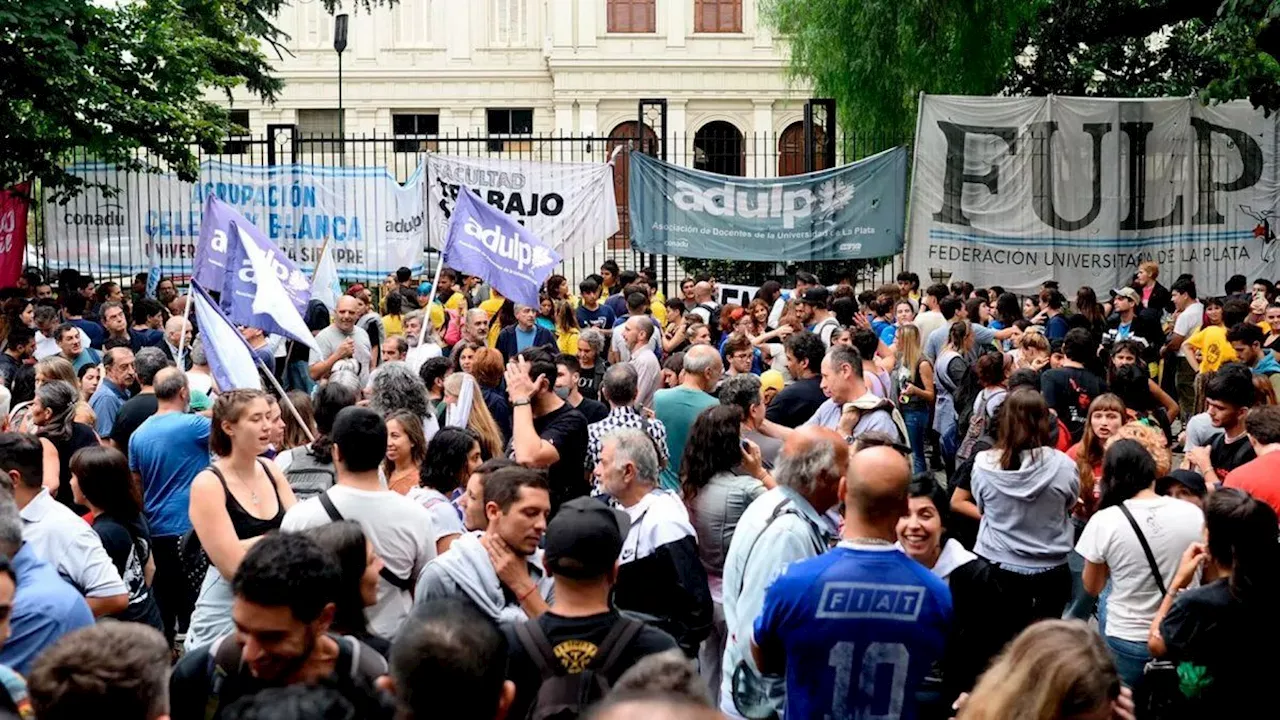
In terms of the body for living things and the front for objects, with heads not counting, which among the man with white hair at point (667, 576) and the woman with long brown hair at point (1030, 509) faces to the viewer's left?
the man with white hair

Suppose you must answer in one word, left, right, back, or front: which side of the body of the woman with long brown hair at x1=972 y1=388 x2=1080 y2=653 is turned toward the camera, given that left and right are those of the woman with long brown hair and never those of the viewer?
back

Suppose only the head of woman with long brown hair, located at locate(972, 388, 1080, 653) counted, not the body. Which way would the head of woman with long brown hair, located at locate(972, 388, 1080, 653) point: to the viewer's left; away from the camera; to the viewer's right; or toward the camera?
away from the camera

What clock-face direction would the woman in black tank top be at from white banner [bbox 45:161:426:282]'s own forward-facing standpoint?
The woman in black tank top is roughly at 12 o'clock from the white banner.

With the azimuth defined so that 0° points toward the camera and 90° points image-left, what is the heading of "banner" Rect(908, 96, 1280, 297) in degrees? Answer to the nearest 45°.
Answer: approximately 0°

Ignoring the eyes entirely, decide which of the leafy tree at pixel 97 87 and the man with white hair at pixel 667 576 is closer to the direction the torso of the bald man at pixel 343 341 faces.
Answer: the man with white hair

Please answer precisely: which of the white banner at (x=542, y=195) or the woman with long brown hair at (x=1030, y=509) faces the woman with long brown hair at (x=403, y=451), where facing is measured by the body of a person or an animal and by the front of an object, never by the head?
the white banner

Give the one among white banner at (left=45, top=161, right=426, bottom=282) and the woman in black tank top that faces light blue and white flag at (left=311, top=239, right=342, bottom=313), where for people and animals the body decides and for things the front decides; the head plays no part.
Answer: the white banner

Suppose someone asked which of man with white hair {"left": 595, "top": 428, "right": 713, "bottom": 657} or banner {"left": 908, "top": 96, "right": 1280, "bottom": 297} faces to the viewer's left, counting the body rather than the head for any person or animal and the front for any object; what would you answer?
the man with white hair

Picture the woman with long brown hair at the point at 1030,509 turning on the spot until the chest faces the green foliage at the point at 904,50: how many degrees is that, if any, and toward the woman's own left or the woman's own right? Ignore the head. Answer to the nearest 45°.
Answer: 0° — they already face it

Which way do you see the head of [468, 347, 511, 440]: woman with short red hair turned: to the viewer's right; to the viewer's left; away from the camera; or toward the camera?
away from the camera

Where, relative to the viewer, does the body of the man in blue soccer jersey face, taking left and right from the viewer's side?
facing away from the viewer

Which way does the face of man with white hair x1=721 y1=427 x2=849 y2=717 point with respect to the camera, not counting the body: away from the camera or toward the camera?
away from the camera

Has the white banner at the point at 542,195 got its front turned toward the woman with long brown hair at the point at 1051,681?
yes

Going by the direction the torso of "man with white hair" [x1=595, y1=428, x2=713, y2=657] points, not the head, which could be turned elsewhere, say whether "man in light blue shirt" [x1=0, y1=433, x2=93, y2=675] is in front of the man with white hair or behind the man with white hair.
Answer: in front

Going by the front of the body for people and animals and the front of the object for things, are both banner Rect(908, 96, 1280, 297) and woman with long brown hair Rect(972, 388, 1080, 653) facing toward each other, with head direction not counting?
yes
